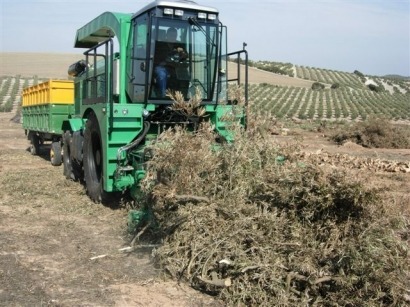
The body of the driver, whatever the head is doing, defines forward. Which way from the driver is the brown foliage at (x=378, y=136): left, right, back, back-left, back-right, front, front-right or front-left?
left

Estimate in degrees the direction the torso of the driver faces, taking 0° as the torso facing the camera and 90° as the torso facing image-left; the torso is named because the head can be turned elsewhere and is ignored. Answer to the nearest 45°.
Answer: approximately 315°

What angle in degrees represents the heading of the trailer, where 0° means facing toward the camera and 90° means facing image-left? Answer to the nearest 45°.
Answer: approximately 315°

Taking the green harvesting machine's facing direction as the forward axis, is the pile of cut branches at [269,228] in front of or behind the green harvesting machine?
in front

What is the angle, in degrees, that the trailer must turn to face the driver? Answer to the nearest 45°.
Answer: approximately 45° to its right

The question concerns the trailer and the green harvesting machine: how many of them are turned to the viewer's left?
0

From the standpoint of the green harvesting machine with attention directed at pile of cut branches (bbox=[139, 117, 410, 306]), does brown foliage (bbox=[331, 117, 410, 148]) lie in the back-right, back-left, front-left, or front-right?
back-left

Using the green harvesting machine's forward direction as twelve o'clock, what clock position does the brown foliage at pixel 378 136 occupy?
The brown foliage is roughly at 9 o'clock from the green harvesting machine.

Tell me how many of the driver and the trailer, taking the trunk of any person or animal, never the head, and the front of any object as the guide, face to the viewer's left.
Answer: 0

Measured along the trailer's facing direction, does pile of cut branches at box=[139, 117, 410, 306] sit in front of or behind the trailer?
in front

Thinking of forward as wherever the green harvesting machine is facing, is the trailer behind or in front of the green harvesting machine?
behind
